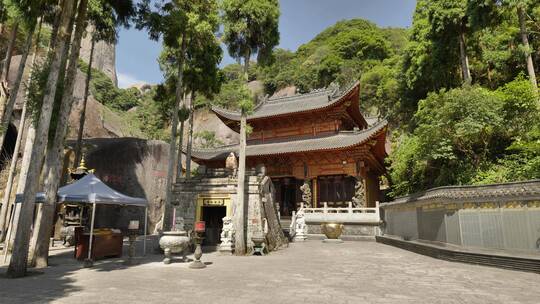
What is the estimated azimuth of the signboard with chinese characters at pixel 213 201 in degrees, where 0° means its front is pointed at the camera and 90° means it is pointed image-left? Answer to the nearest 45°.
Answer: approximately 0°

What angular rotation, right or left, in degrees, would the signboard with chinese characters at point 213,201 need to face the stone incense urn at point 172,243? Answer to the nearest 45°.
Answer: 0° — it already faces it

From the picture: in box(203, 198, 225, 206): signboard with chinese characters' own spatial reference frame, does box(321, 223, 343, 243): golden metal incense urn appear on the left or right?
on its left

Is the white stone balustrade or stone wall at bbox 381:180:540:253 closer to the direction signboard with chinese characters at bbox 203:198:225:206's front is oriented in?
the stone wall

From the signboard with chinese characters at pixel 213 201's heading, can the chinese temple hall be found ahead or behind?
behind
